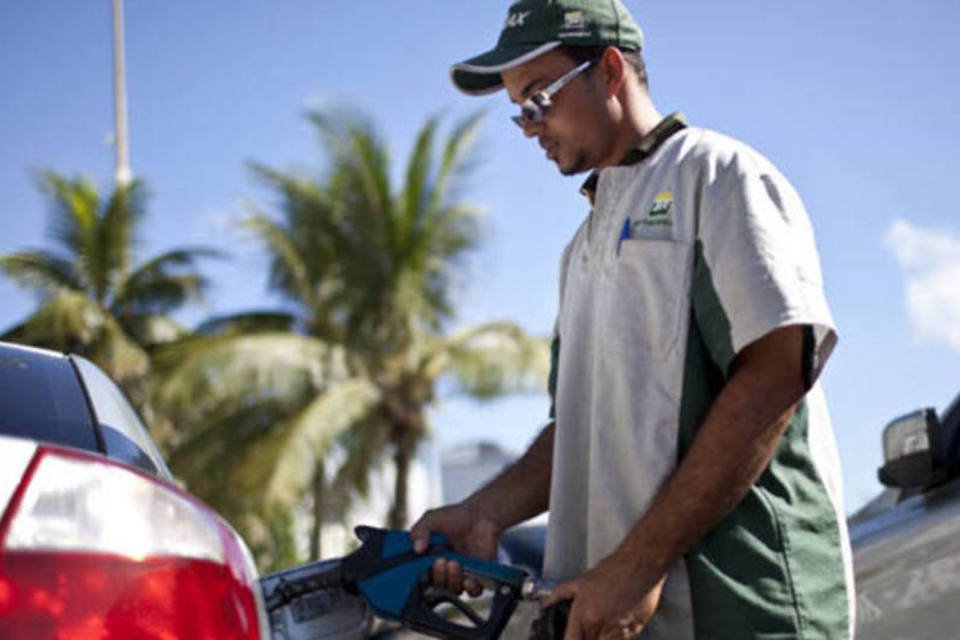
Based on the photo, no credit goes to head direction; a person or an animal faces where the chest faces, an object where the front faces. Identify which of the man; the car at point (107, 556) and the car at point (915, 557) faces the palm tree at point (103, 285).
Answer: the car at point (107, 556)

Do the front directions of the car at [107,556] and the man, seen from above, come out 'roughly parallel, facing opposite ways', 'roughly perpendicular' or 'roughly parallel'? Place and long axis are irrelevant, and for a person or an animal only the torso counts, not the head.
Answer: roughly perpendicular

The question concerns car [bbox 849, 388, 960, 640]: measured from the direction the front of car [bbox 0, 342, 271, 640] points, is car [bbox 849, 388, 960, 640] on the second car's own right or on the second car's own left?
on the second car's own right

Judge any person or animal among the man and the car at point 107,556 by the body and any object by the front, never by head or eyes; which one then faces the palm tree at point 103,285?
the car

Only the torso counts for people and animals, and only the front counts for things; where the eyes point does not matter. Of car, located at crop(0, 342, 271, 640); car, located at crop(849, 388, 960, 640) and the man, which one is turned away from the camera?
car, located at crop(0, 342, 271, 640)

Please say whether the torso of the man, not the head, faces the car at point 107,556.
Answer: yes

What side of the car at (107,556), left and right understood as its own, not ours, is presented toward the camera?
back

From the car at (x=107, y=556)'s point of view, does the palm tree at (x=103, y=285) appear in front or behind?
in front

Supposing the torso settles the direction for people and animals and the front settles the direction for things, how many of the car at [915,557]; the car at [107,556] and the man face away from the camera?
1

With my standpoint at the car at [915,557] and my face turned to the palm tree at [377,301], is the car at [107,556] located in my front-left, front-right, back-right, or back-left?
back-left

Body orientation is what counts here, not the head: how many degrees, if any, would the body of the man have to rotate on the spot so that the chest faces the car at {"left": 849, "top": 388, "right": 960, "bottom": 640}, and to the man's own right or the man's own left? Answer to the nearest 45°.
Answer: approximately 180°

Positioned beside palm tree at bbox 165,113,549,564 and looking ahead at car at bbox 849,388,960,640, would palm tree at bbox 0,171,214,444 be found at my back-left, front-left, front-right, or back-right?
back-right

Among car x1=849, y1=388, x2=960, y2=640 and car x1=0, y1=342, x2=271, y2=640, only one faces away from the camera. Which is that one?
car x1=0, y1=342, x2=271, y2=640

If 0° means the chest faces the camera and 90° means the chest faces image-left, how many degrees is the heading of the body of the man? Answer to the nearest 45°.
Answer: approximately 45°

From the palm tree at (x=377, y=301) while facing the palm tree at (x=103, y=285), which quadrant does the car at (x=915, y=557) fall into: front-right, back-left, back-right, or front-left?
back-left
